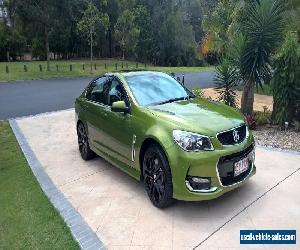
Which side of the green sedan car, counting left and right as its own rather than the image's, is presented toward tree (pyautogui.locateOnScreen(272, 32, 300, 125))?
left

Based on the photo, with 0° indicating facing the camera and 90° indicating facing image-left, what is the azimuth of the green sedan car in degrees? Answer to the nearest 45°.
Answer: approximately 315°

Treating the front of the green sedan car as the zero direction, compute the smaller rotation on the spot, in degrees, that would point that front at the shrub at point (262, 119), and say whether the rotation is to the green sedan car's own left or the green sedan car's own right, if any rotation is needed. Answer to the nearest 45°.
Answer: approximately 90° to the green sedan car's own left

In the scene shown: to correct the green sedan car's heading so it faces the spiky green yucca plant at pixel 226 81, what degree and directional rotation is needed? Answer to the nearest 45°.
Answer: approximately 135° to its left

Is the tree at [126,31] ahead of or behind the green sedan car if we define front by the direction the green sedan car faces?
behind

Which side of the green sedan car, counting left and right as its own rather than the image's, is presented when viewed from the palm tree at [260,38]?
left

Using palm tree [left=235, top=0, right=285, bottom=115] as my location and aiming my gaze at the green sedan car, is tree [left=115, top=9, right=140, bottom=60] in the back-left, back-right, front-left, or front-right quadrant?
back-right

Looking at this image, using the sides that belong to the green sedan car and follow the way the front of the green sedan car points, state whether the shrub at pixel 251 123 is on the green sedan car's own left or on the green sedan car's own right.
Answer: on the green sedan car's own left
